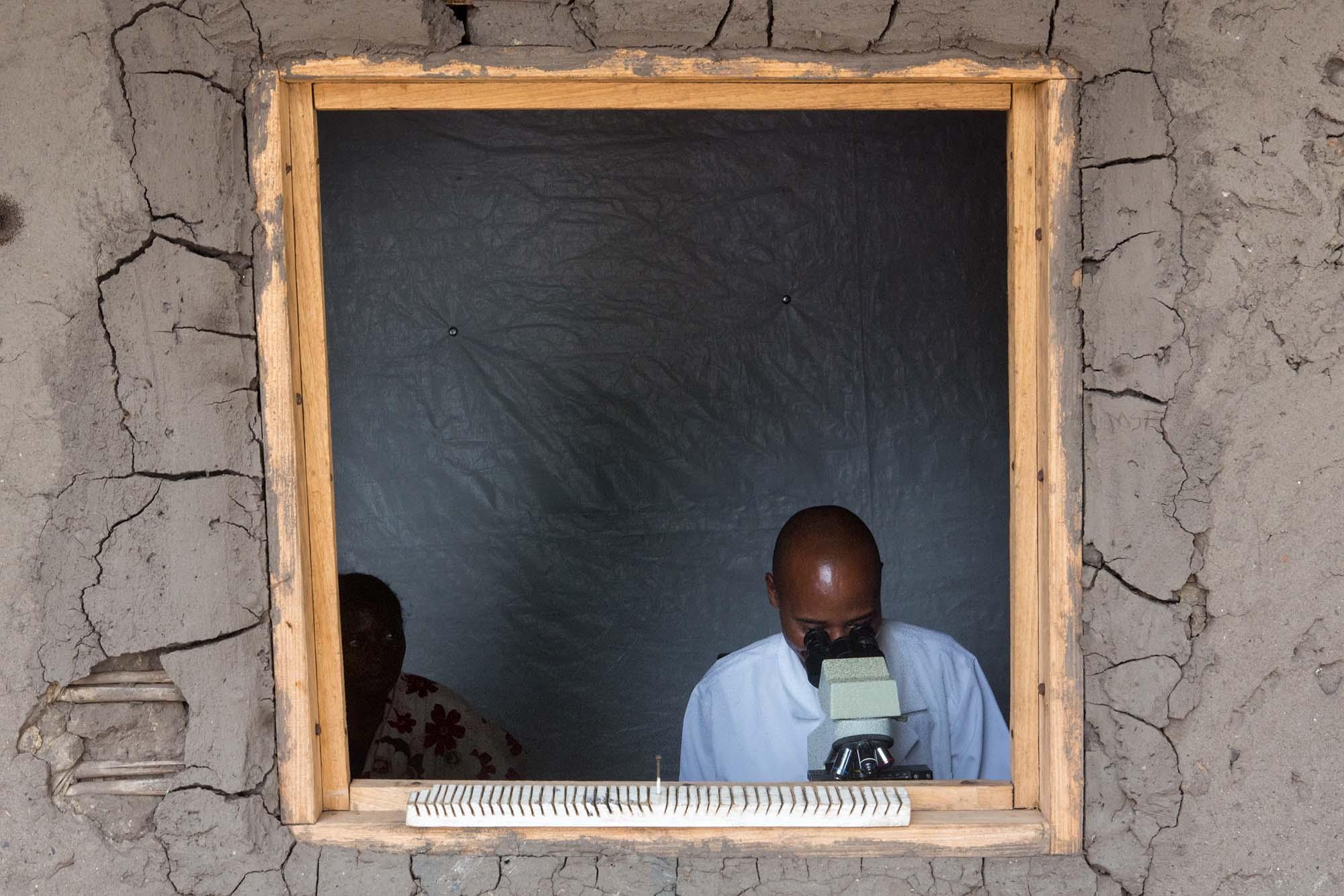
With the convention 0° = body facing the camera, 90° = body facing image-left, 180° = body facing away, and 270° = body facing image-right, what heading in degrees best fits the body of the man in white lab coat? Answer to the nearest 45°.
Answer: approximately 0°

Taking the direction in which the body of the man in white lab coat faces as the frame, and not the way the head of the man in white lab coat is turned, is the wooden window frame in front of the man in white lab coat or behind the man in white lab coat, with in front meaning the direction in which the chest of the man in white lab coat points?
in front

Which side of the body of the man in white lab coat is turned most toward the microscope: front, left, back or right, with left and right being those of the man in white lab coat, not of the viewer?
front

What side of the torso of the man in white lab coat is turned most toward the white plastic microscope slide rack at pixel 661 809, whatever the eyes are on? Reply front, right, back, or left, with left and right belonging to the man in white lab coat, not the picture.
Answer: front
